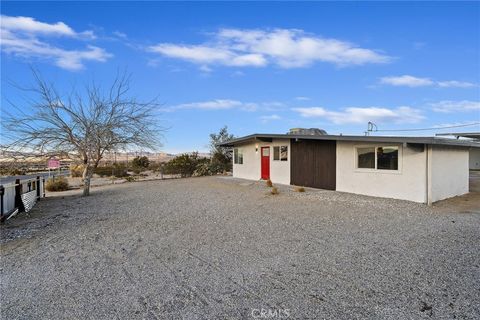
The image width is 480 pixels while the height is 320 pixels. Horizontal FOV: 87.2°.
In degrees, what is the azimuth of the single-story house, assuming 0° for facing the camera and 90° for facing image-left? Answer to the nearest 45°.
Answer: approximately 45°

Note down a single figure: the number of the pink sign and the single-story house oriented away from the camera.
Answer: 0

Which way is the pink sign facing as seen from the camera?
toward the camera

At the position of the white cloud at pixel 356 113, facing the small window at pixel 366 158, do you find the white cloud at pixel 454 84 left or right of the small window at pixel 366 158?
left

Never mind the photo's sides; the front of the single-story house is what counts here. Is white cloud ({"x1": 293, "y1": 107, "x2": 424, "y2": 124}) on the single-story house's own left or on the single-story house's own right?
on the single-story house's own right

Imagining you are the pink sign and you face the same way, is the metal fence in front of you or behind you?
in front

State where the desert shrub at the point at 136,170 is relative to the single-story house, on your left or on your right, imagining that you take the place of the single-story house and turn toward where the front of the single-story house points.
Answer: on your right
